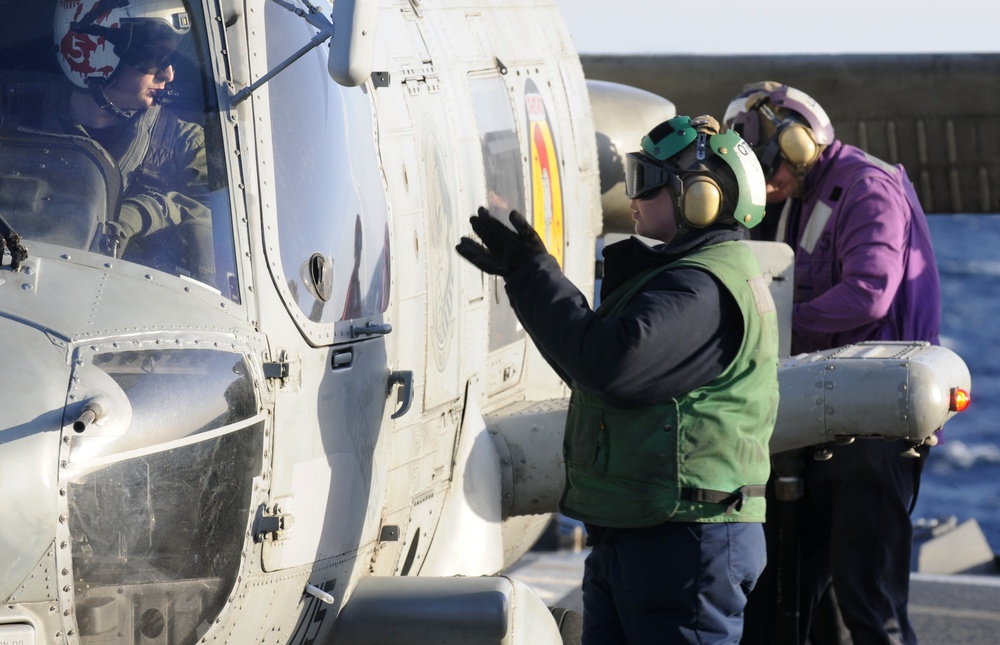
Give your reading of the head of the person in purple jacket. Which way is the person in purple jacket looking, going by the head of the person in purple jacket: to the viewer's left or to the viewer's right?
to the viewer's left

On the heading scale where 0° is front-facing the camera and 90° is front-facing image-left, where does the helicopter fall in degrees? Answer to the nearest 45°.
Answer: approximately 45°

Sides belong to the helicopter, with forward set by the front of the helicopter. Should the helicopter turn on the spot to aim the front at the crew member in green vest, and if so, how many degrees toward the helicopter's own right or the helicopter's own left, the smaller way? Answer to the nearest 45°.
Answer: approximately 135° to the helicopter's own left

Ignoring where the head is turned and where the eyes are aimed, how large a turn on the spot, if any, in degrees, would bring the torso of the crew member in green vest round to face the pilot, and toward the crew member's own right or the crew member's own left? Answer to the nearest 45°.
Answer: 0° — they already face them

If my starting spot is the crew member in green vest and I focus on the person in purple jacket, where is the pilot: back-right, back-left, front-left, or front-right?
back-left

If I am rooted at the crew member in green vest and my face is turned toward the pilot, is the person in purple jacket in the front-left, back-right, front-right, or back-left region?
back-right

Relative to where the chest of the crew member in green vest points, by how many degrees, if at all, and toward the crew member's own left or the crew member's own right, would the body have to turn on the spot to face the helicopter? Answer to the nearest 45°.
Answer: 0° — they already face it

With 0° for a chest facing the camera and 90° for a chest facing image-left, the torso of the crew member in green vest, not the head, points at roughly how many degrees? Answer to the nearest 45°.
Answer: approximately 90°
